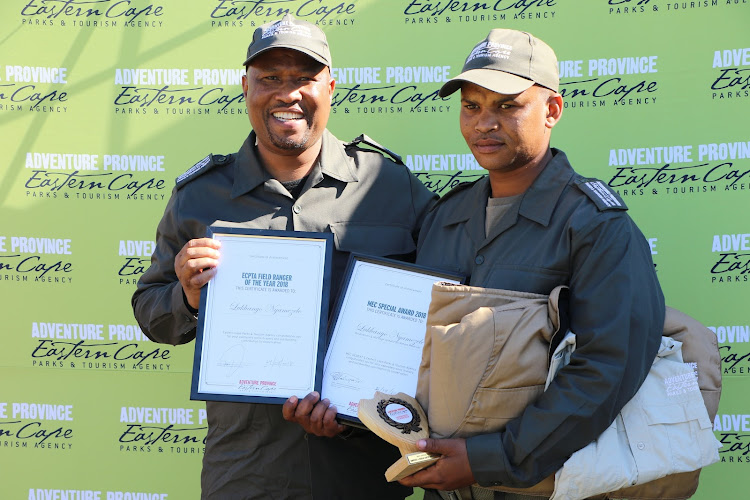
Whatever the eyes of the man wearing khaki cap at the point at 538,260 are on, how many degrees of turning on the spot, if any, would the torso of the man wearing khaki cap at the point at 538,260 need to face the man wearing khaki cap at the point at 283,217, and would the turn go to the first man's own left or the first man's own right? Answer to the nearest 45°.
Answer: approximately 90° to the first man's own right

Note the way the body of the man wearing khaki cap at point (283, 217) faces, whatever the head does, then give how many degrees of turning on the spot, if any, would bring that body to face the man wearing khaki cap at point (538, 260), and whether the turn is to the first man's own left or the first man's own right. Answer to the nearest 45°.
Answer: approximately 45° to the first man's own left

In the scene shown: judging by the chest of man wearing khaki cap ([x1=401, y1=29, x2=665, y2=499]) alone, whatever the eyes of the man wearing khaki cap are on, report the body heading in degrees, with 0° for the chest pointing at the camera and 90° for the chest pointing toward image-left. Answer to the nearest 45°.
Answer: approximately 45°
